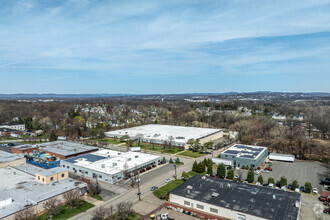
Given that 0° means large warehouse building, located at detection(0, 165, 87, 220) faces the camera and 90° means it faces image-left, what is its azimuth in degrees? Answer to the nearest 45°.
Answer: approximately 315°

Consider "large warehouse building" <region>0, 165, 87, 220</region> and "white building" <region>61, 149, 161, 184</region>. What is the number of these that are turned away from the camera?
0

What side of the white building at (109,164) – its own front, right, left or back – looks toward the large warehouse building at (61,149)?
back

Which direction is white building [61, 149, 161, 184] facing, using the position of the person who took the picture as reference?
facing the viewer and to the right of the viewer

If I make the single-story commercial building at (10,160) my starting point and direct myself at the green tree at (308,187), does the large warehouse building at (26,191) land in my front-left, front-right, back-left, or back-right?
front-right

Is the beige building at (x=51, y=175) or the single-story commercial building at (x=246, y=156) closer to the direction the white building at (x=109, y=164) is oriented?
the single-story commercial building
